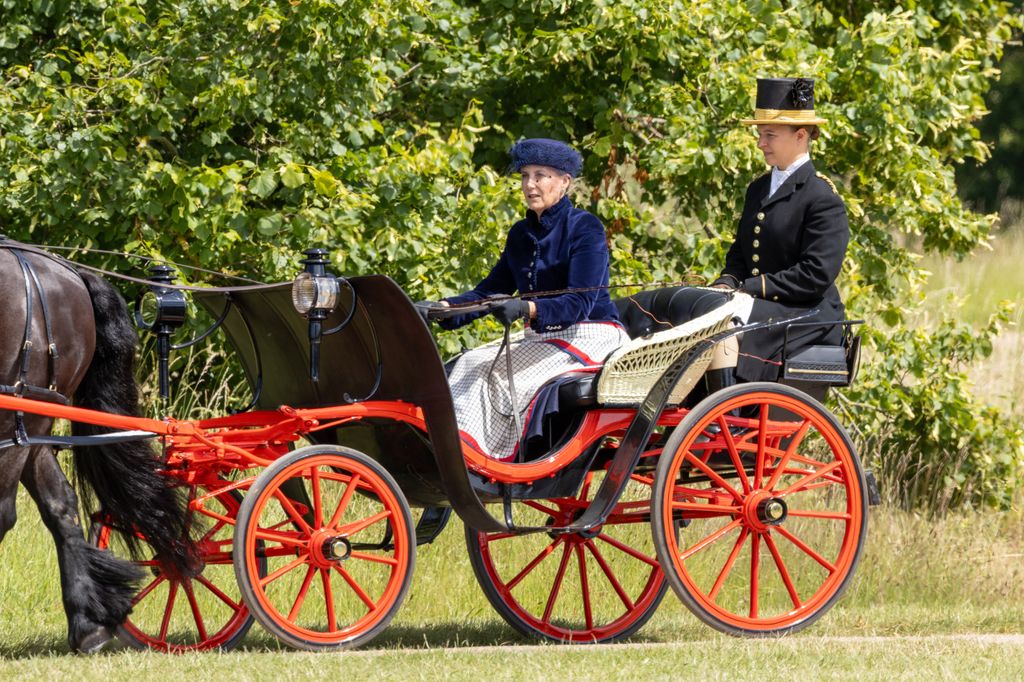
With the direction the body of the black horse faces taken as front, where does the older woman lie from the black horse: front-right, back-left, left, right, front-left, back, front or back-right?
back

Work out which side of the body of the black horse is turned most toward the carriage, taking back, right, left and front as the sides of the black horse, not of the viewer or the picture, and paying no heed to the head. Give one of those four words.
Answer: back

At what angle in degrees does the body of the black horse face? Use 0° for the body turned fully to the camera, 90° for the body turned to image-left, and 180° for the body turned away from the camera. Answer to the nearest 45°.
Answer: approximately 90°

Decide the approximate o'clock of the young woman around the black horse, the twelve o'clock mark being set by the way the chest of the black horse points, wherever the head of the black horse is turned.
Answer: The young woman is roughly at 6 o'clock from the black horse.
